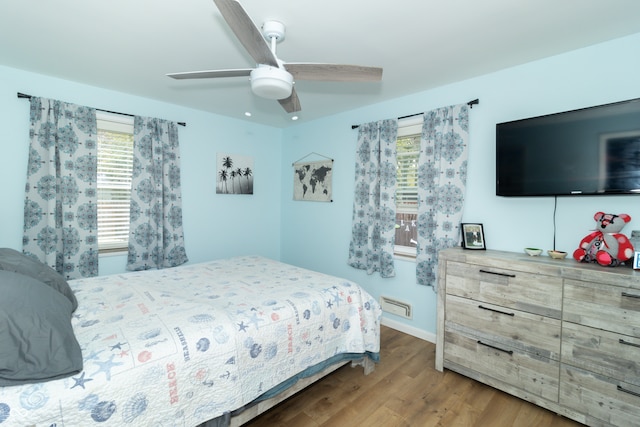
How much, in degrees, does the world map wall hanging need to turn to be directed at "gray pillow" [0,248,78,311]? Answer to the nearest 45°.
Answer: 0° — it already faces it

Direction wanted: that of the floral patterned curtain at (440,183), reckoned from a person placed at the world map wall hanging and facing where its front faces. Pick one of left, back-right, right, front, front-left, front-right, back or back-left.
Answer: left

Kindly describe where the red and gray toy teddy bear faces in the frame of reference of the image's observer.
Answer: facing the viewer and to the left of the viewer

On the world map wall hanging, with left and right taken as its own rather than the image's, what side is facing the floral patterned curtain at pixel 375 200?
left

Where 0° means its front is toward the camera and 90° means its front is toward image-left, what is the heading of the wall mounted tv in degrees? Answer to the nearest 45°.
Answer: approximately 45°

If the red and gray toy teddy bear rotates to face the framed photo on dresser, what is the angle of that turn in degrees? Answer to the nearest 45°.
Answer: approximately 45° to its right

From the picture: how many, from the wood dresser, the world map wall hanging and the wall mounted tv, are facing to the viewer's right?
0

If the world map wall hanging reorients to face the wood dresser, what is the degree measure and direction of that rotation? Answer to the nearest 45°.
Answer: approximately 90° to its left

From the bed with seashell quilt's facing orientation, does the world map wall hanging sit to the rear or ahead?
ahead

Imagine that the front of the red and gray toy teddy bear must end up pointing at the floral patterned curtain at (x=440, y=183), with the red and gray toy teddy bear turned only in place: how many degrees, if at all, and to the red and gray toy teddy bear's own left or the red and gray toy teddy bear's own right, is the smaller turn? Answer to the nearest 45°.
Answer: approximately 45° to the red and gray toy teddy bear's own right
